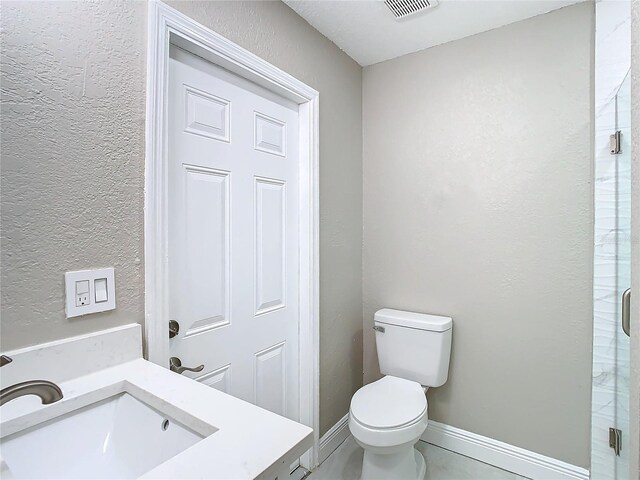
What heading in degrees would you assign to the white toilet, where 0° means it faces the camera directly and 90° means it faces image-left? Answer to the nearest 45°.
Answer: approximately 45°

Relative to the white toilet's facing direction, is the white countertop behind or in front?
in front

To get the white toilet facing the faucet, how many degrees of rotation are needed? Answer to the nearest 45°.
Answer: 0° — it already faces it

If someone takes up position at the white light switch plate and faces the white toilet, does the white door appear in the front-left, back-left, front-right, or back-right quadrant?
front-left

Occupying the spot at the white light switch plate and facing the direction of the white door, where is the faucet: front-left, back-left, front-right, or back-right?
back-right

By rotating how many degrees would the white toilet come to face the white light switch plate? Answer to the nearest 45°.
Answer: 0° — it already faces it
